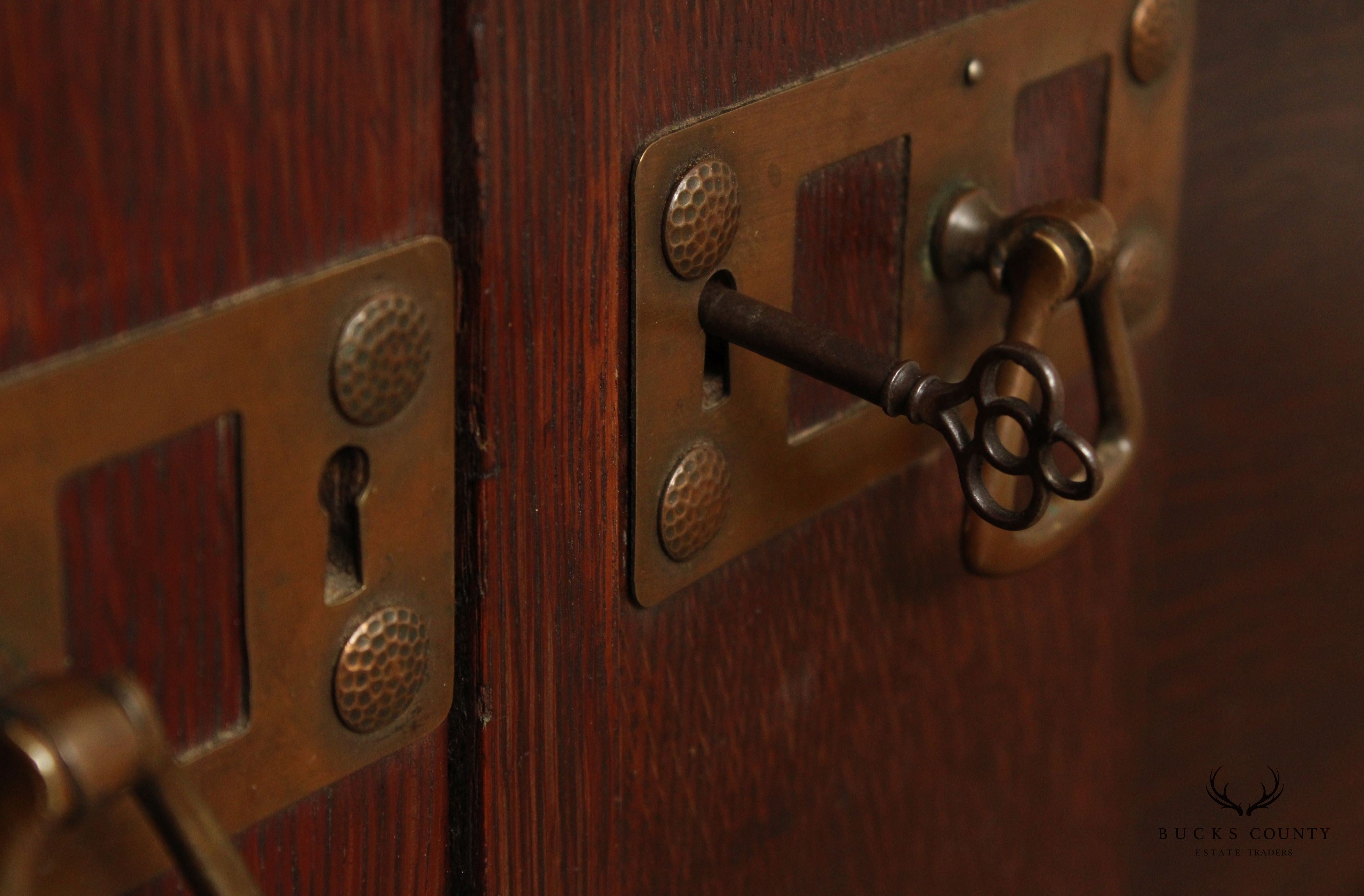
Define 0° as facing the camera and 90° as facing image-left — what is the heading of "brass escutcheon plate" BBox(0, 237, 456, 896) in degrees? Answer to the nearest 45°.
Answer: approximately 315°

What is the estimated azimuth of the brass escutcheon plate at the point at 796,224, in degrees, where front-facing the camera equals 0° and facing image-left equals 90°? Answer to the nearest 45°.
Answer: approximately 315°

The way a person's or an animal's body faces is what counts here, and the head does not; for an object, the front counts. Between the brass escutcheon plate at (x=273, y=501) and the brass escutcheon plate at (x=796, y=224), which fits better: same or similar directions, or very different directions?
same or similar directions

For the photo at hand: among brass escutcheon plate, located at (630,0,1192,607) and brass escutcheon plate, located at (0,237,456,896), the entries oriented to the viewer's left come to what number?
0
